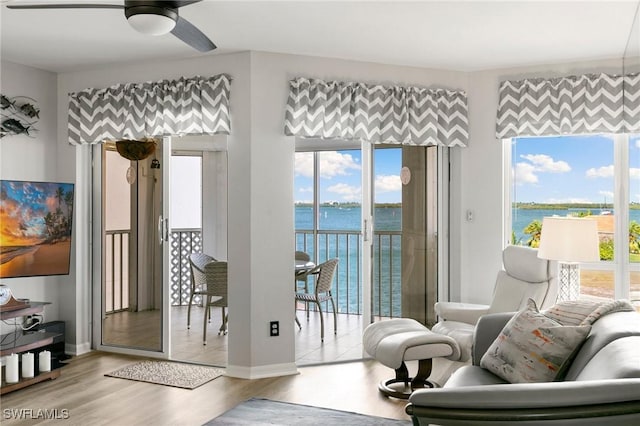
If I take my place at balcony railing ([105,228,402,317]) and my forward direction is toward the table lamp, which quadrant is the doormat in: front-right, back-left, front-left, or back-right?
front-right

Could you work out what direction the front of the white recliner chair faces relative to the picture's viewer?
facing the viewer and to the left of the viewer

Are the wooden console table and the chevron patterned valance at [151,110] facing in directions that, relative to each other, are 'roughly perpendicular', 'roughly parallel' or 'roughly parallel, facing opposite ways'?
roughly perpendicular

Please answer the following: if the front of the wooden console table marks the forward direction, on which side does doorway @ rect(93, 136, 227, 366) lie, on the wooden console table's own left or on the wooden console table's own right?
on the wooden console table's own left

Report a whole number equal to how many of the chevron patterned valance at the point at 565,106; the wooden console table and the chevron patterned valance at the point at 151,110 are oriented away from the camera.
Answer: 0

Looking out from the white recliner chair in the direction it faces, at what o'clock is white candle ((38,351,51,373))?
The white candle is roughly at 1 o'clock from the white recliner chair.

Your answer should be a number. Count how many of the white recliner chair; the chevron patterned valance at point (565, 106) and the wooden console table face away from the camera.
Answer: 0

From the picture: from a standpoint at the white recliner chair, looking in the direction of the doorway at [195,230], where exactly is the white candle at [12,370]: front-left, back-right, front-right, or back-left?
front-left

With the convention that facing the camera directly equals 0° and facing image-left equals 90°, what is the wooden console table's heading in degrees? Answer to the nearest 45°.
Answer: approximately 315°

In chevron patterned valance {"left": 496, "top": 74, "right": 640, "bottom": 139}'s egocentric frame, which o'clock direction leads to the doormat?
The doormat is roughly at 2 o'clock from the chevron patterned valance.

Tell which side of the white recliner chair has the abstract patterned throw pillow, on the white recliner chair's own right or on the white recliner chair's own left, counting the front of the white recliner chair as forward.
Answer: on the white recliner chair's own left

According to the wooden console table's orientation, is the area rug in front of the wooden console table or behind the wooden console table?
in front

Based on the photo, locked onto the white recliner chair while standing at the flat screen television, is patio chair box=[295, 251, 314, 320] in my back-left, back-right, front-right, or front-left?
front-left

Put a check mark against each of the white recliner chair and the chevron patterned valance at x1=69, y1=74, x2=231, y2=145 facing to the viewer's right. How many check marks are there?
0

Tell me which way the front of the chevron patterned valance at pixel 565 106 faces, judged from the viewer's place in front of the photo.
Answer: facing the viewer

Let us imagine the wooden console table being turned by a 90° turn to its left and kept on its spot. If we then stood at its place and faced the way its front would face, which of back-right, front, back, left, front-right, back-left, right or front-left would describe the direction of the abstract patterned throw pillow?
right

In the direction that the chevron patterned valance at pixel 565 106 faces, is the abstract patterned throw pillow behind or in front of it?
in front

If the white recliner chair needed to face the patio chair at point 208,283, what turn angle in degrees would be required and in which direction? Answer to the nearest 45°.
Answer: approximately 45° to its right

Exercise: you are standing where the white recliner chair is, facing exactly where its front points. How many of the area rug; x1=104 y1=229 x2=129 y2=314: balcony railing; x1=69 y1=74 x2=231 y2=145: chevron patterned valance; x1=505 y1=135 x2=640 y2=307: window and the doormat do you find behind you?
1
